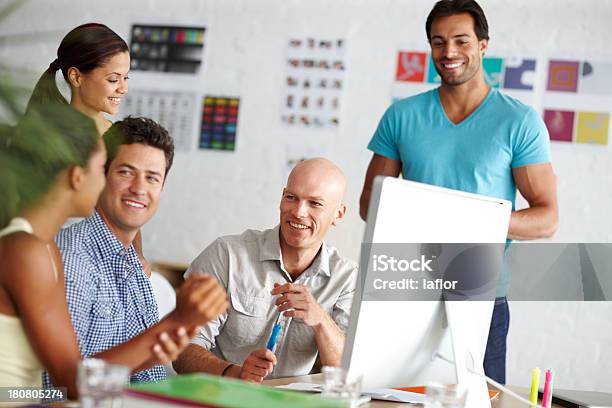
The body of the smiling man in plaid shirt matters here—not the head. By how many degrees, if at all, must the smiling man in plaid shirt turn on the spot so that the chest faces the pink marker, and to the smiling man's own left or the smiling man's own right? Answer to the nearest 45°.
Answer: approximately 45° to the smiling man's own left

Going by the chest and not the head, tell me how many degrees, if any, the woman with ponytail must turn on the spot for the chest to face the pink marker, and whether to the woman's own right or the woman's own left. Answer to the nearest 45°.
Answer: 0° — they already face it

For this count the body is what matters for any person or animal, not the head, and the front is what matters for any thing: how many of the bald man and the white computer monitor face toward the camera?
1

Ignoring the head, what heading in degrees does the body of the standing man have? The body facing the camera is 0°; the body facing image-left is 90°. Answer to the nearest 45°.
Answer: approximately 0°

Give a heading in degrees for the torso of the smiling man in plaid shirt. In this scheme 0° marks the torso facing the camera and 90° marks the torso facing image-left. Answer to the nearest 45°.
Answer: approximately 315°

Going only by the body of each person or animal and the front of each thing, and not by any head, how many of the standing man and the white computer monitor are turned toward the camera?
1

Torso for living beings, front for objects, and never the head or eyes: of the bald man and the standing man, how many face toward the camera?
2

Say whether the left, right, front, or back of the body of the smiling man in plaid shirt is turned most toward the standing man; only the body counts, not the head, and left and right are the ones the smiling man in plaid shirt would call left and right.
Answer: left

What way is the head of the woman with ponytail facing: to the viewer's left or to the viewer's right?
to the viewer's right

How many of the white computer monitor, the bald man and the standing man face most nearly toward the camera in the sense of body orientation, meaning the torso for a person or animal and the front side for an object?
2

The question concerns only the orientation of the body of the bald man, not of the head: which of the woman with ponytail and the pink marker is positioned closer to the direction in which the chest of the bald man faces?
the pink marker
